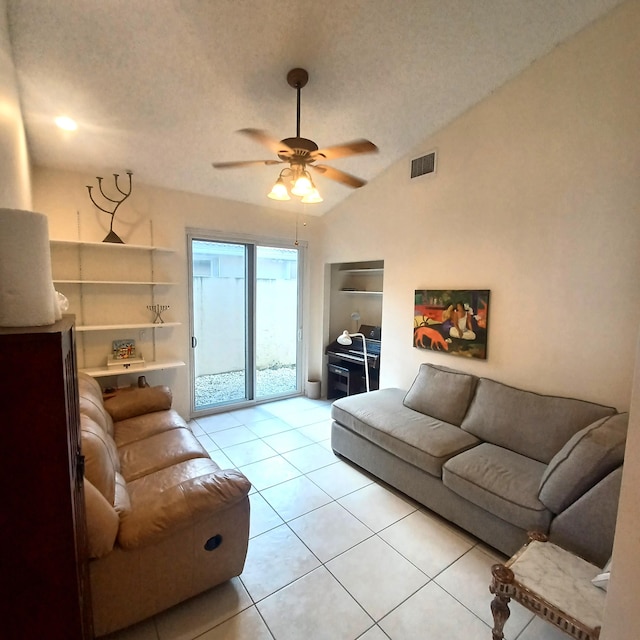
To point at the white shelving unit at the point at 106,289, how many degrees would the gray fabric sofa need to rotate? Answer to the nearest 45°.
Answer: approximately 45° to its right

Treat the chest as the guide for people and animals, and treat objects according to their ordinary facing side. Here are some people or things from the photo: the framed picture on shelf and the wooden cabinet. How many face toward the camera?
1

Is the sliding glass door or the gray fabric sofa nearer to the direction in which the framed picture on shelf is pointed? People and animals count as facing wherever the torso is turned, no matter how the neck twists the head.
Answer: the gray fabric sofa

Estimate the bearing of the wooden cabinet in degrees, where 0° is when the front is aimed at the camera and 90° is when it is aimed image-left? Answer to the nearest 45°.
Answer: approximately 270°

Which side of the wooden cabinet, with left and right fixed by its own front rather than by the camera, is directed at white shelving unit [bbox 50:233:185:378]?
left

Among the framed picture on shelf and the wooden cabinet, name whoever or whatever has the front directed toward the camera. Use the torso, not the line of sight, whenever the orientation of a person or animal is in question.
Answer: the framed picture on shelf

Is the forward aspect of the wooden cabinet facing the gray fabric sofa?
yes

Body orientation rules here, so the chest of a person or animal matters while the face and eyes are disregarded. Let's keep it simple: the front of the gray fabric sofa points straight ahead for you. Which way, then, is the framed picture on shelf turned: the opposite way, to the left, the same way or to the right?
to the left

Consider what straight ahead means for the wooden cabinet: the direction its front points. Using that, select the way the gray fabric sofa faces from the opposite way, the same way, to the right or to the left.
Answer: the opposite way

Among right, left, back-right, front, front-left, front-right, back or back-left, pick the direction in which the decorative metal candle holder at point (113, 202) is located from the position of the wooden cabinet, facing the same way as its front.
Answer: left

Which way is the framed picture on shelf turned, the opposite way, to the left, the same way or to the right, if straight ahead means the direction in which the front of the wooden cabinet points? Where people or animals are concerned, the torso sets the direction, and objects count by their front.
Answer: to the right

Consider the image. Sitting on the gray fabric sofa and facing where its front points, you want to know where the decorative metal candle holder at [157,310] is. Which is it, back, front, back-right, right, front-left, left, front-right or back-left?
front-right

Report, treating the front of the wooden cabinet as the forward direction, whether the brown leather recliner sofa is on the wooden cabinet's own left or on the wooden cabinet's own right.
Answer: on the wooden cabinet's own left

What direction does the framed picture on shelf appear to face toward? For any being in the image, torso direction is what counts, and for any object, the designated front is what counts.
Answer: toward the camera

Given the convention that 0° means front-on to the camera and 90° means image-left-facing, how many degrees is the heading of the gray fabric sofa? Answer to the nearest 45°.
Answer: approximately 45°
